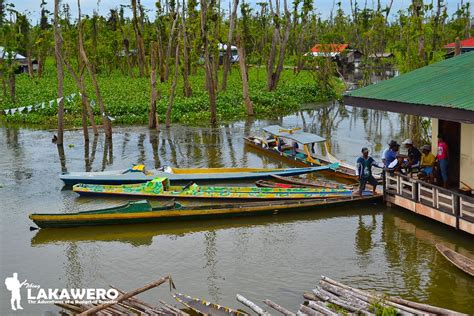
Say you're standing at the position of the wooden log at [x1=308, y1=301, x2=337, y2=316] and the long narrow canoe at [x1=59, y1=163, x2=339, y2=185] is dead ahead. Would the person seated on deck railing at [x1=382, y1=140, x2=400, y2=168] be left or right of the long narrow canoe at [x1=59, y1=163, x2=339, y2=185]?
right

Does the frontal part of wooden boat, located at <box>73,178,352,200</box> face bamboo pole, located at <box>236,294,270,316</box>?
no

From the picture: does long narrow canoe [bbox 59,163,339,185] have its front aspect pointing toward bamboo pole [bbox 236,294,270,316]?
no
